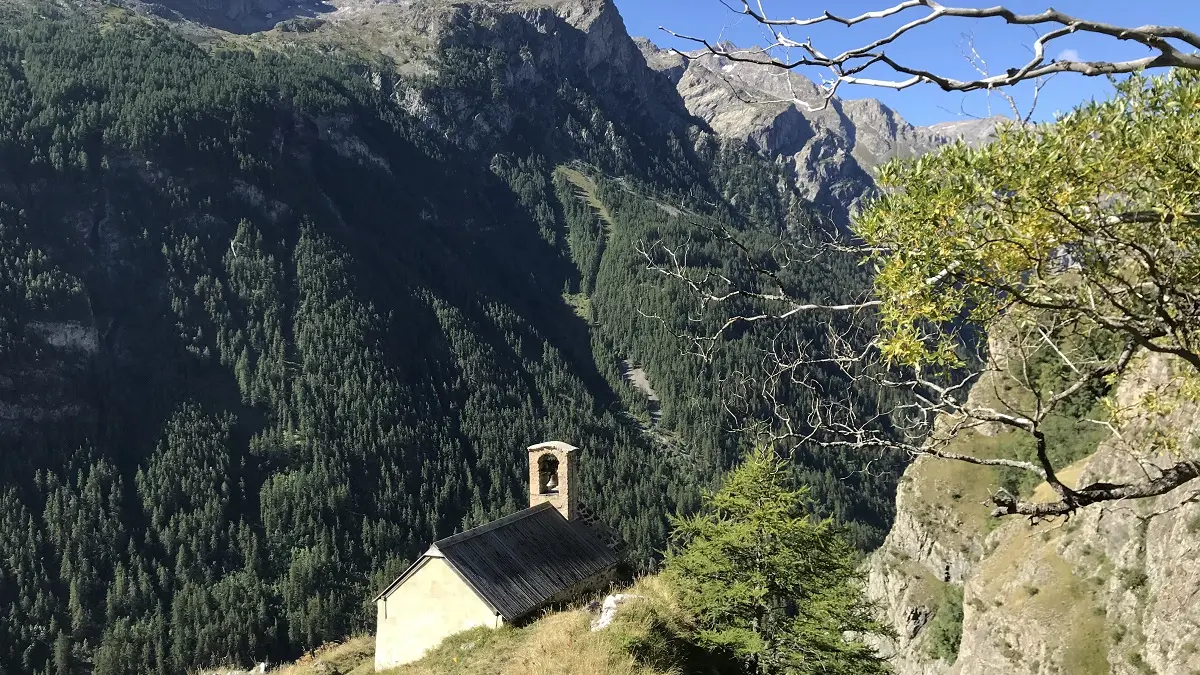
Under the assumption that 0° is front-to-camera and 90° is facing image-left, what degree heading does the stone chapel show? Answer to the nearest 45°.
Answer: approximately 225°

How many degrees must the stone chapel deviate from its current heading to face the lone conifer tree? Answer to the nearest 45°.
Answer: approximately 90° to its right

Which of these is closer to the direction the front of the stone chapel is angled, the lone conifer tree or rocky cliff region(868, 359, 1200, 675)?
the rocky cliff
